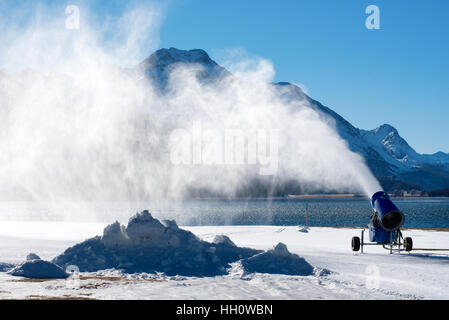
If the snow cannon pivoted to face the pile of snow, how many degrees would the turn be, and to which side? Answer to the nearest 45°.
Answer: approximately 90° to its left

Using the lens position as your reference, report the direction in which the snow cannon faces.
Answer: facing away from the viewer and to the left of the viewer

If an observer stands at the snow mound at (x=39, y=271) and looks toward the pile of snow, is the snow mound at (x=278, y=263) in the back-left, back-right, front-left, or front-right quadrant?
front-right

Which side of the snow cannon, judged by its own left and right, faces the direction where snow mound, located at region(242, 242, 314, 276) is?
left

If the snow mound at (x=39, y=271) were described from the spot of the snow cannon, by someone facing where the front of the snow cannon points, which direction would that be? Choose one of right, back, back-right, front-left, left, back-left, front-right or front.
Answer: left
